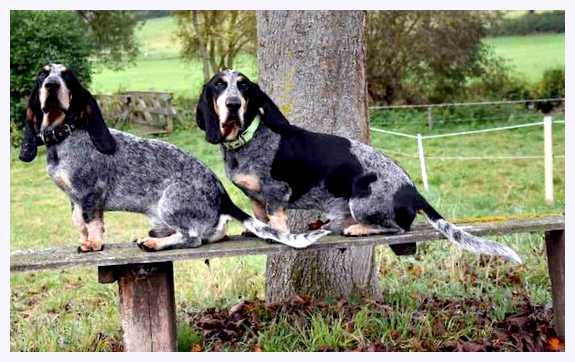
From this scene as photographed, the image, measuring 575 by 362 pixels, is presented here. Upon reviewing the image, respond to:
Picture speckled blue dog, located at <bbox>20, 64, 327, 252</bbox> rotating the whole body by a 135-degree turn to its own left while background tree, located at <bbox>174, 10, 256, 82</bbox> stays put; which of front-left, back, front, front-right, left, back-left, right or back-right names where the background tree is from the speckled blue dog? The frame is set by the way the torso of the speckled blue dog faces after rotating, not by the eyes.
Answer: back-left

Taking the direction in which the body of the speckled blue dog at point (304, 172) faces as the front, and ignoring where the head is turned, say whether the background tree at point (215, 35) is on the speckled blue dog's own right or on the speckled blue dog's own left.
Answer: on the speckled blue dog's own right

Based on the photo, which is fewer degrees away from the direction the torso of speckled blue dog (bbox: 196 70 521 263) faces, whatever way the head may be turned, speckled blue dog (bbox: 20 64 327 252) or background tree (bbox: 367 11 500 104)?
the speckled blue dog

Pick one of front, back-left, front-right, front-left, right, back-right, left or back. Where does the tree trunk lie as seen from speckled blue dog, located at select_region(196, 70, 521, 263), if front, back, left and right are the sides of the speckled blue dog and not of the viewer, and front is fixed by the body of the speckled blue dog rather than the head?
right

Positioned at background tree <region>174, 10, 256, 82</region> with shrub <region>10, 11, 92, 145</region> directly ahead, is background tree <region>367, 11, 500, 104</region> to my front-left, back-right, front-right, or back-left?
back-left

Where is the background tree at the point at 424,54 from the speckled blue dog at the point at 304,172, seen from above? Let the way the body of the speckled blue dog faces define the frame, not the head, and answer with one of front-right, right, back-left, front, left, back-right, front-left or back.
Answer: right

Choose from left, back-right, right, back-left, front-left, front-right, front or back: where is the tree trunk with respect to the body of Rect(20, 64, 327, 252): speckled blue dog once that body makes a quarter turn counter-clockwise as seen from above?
back-left

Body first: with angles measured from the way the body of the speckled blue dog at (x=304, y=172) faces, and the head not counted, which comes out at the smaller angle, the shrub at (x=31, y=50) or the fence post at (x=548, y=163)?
the shrub

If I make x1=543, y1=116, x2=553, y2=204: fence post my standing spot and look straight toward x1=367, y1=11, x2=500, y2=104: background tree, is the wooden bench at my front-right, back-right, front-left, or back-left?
back-left

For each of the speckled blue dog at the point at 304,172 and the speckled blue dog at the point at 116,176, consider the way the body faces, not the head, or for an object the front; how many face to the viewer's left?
2

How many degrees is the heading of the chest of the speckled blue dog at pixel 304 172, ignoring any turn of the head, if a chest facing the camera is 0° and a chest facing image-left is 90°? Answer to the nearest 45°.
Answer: approximately 90°

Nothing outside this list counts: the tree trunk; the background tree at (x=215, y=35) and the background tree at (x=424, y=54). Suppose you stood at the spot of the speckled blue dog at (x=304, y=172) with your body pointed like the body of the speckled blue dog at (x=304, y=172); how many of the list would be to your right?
3

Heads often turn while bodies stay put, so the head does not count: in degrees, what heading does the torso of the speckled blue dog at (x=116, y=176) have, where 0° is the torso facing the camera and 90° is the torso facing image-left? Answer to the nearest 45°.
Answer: approximately 90°
